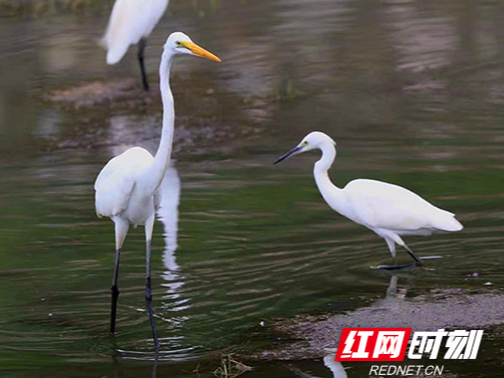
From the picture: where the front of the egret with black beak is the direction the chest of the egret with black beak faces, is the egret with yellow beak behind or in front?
in front

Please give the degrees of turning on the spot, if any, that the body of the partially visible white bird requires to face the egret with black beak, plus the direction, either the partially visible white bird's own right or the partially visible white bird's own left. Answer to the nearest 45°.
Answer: approximately 90° to the partially visible white bird's own right

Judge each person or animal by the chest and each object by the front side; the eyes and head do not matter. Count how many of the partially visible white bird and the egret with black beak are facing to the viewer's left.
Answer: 1

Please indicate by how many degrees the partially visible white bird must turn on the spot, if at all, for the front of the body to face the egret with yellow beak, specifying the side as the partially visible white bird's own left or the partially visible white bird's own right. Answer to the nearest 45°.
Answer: approximately 90° to the partially visible white bird's own right

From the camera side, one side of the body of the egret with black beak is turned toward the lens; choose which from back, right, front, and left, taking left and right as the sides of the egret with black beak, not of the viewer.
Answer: left

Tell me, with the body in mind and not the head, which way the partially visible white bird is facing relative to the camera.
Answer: to the viewer's right

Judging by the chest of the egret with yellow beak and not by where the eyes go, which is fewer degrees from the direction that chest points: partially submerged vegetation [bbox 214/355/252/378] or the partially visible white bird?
the partially submerged vegetation

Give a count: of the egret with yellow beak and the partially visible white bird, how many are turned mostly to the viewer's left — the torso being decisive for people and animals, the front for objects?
0
